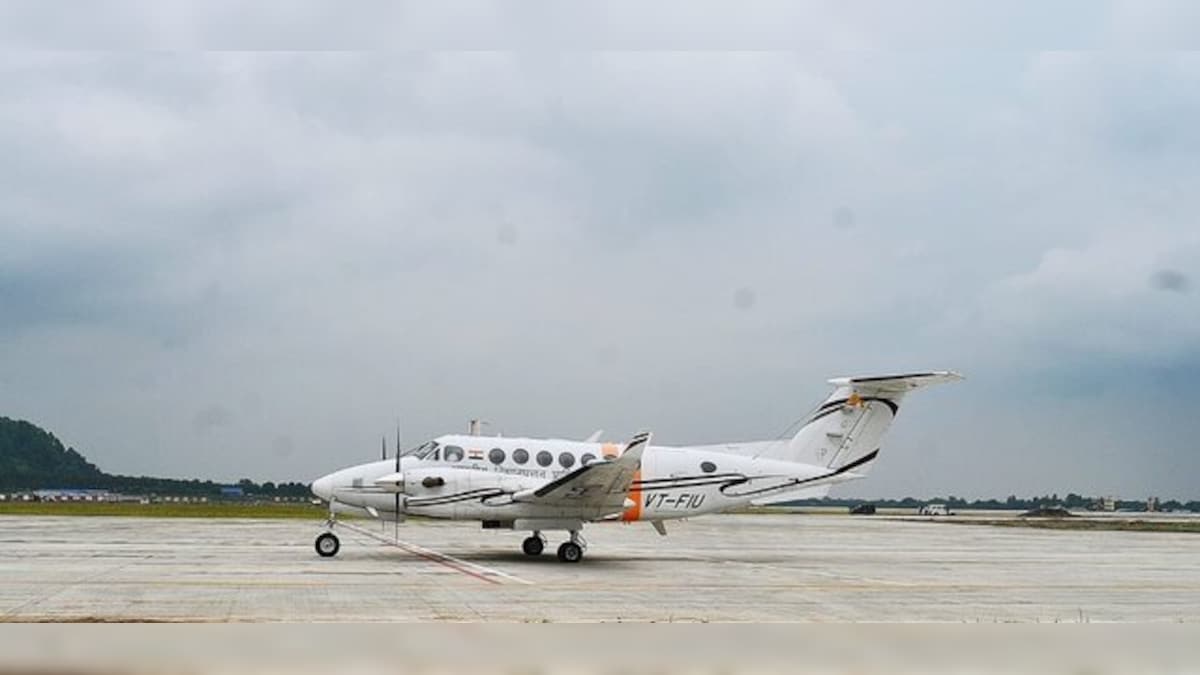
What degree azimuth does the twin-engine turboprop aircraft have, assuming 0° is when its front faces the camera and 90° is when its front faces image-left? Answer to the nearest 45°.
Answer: approximately 90°
